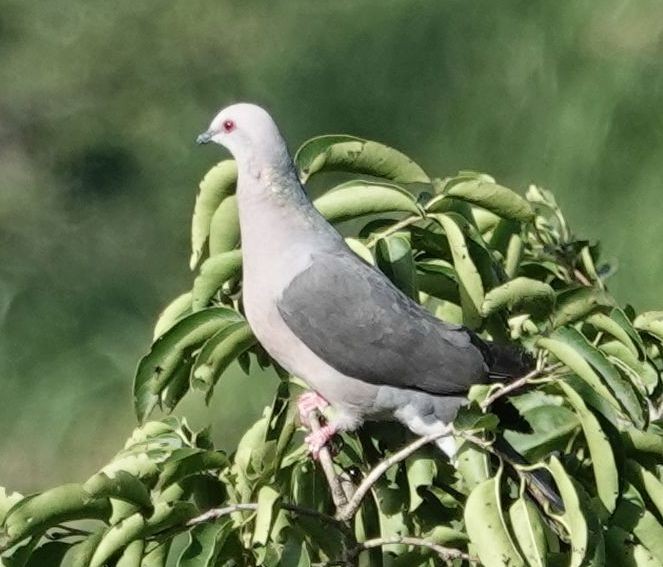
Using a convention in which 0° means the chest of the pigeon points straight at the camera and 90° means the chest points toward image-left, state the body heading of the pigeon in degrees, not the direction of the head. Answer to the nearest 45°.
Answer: approximately 90°
